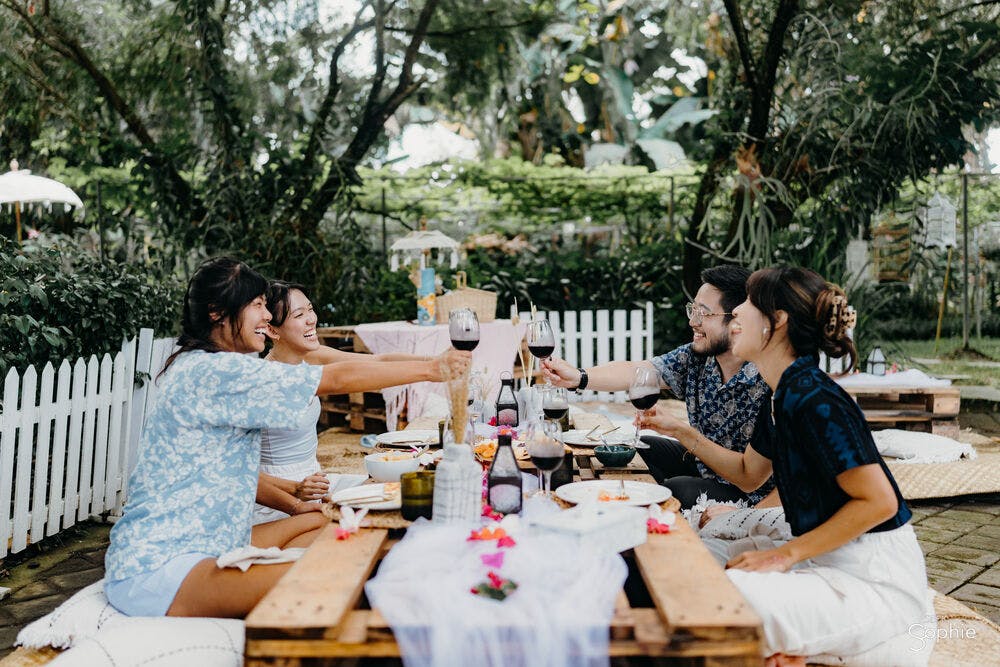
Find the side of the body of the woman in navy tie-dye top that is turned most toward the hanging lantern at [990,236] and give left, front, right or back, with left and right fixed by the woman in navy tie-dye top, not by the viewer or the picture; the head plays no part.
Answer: right

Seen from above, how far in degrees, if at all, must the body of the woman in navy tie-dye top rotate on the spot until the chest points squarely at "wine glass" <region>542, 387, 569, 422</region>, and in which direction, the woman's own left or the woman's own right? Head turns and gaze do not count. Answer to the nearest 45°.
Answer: approximately 45° to the woman's own right

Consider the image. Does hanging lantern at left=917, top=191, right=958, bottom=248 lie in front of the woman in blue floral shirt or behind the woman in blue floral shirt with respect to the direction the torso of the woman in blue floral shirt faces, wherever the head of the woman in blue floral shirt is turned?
in front

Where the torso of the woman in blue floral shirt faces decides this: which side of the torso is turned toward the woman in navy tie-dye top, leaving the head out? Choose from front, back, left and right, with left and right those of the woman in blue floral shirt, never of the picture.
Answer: front

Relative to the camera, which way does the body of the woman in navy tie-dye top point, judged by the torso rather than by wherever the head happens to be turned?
to the viewer's left

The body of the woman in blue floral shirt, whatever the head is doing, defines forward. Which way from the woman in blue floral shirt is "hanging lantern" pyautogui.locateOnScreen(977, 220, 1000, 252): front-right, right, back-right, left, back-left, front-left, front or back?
front-left

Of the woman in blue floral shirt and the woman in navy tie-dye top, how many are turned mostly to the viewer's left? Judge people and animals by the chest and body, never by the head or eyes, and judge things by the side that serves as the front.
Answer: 1

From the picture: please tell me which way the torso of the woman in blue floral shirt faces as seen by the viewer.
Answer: to the viewer's right

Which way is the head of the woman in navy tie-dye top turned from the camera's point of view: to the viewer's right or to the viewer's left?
to the viewer's left

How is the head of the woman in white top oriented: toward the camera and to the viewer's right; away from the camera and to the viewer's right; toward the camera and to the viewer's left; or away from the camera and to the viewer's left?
toward the camera and to the viewer's right
